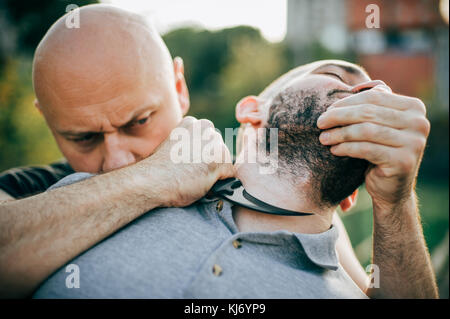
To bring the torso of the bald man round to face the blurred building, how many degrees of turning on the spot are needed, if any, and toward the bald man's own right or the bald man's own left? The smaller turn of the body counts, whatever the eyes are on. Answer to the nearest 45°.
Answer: approximately 135° to the bald man's own left

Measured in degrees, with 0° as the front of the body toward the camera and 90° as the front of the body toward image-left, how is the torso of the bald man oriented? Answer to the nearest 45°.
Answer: approximately 0°
